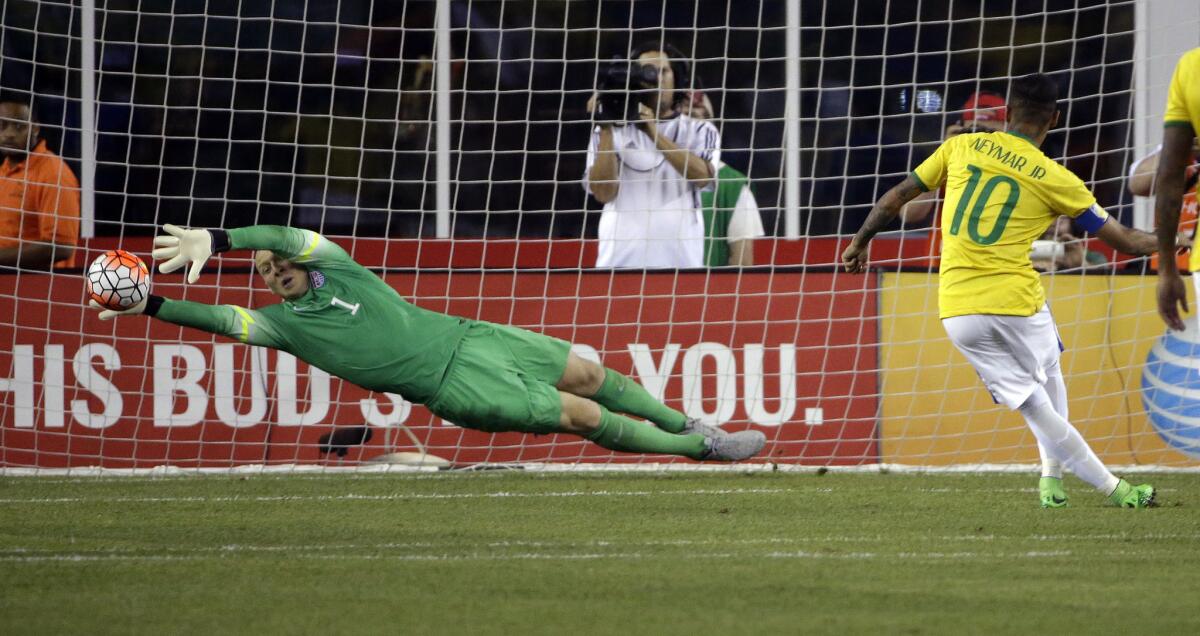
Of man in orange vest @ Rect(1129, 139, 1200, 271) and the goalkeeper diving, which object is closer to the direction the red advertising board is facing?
the goalkeeper diving

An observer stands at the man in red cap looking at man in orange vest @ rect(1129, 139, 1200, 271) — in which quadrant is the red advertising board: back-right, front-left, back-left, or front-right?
back-right

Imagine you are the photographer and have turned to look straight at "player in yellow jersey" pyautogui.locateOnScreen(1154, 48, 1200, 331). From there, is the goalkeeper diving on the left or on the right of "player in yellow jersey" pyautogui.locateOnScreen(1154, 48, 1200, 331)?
right

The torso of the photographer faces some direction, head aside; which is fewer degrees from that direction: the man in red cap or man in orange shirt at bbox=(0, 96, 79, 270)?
the man in orange shirt

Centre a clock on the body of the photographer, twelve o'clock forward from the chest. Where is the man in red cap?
The man in red cap is roughly at 8 o'clock from the photographer.

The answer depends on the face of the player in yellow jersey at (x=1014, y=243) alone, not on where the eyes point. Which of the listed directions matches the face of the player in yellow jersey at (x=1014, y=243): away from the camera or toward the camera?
away from the camera

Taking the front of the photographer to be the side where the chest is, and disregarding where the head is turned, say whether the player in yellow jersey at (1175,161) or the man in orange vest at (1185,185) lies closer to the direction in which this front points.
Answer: the player in yellow jersey

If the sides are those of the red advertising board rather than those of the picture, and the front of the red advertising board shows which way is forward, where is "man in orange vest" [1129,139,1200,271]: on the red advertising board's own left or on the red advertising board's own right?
on the red advertising board's own left

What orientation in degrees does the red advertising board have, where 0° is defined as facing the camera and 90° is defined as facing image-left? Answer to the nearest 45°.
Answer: approximately 0°

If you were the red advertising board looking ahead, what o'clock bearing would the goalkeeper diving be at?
The goalkeeper diving is roughly at 12 o'clock from the red advertising board.

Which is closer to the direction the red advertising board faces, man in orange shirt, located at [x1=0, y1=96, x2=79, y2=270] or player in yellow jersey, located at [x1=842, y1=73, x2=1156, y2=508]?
the player in yellow jersey
